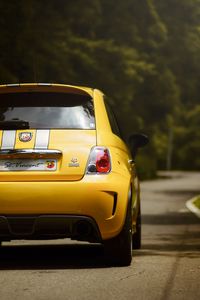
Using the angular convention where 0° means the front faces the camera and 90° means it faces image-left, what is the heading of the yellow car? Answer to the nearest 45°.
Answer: approximately 180°
